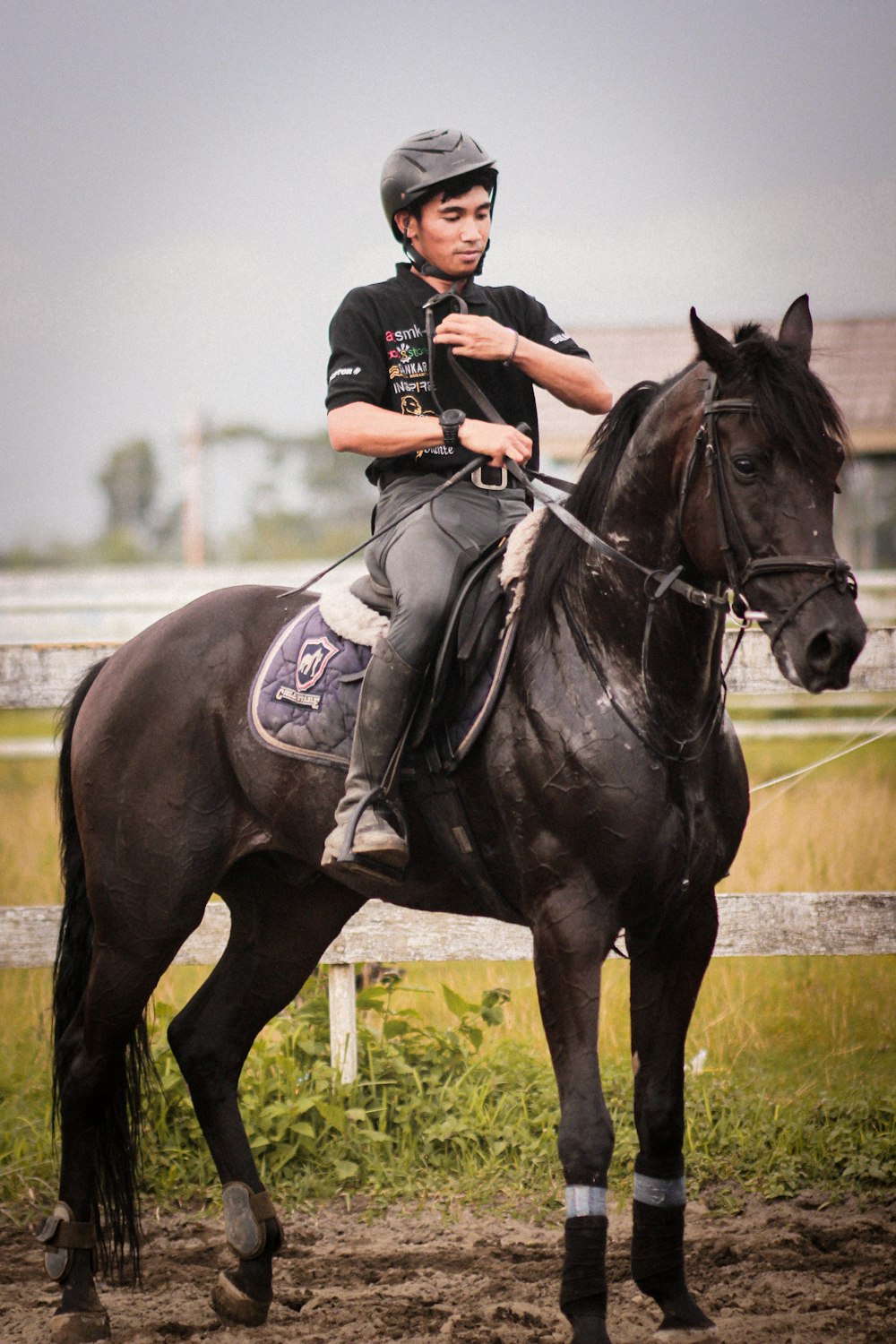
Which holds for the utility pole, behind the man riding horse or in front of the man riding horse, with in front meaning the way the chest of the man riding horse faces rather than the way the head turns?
behind

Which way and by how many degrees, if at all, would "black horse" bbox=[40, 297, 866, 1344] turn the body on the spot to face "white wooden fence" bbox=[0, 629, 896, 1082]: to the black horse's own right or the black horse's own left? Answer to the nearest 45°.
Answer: approximately 135° to the black horse's own left

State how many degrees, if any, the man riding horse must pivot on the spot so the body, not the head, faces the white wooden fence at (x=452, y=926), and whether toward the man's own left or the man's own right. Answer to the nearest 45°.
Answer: approximately 135° to the man's own left

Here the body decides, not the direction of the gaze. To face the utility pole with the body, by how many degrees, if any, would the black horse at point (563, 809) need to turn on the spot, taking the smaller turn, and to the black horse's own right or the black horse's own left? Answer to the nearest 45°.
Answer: approximately 135° to the black horse's own left

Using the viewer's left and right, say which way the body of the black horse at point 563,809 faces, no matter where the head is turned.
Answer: facing the viewer and to the right of the viewer
